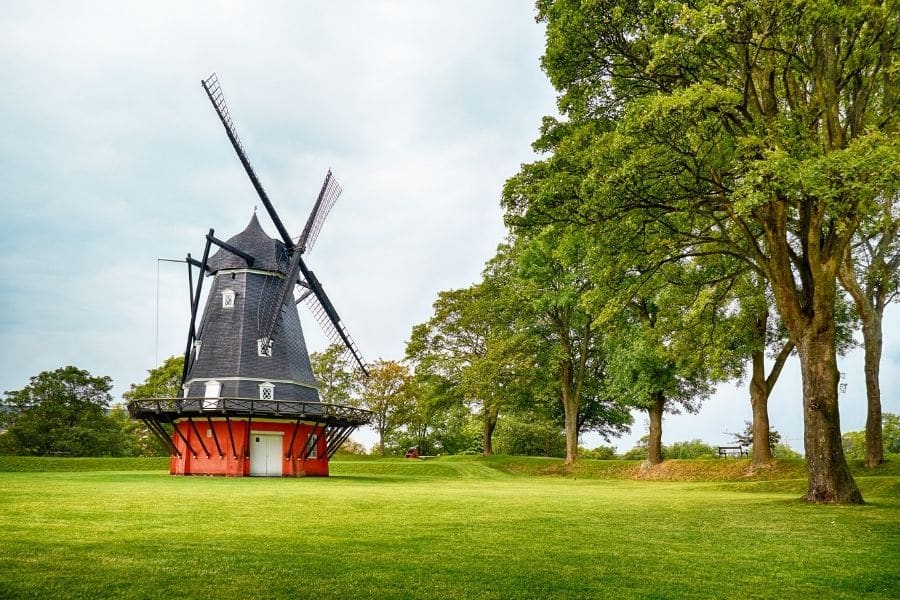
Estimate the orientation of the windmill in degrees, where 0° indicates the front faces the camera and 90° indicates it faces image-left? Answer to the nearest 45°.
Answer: approximately 315°

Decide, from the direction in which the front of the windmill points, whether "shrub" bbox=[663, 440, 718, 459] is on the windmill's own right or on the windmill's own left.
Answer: on the windmill's own left

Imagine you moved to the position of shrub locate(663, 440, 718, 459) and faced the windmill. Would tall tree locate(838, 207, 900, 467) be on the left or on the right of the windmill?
left

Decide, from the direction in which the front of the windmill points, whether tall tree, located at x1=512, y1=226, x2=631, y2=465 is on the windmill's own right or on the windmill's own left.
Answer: on the windmill's own left

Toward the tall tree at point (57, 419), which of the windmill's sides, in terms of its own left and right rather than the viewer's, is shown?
back

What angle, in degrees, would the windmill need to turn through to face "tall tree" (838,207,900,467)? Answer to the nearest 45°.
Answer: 0° — it already faces it

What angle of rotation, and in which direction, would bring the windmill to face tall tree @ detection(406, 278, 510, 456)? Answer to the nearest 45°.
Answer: approximately 90° to its left

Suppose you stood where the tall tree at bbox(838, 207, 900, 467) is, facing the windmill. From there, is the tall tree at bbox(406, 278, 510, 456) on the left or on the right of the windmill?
right

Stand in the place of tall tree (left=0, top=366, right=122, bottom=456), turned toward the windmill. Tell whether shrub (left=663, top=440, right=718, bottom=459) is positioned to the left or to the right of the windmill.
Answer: left
